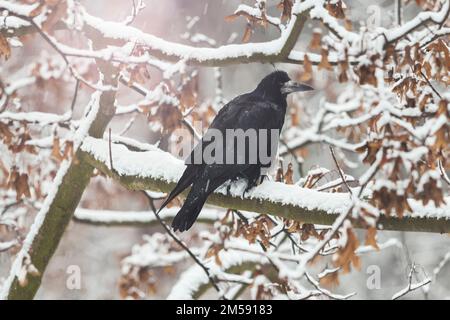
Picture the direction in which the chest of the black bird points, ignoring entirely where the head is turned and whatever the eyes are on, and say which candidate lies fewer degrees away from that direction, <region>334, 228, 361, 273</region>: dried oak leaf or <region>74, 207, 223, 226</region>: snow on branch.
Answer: the dried oak leaf

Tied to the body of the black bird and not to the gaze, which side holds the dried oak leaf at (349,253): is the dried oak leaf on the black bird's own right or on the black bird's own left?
on the black bird's own right

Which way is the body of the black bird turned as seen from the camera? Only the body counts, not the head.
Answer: to the viewer's right

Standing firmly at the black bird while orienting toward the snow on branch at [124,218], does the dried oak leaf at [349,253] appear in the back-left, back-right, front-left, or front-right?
back-left
